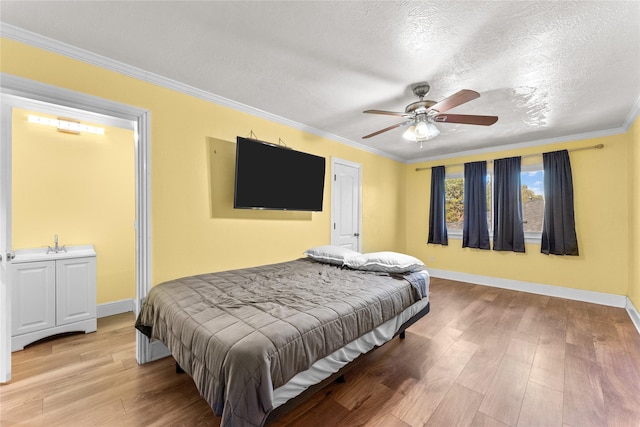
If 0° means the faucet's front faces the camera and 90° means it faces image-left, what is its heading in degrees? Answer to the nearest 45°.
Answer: approximately 0°

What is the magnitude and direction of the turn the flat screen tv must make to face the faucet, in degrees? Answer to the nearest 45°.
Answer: approximately 135° to its right

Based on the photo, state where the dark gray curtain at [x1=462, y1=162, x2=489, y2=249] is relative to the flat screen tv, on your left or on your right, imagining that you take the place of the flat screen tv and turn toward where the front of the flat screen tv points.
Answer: on your left

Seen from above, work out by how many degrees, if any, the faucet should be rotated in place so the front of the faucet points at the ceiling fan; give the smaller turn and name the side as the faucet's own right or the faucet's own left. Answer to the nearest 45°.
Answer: approximately 45° to the faucet's own left

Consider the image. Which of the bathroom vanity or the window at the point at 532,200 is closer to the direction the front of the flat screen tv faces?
the window

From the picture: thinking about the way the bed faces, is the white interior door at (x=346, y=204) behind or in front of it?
behind

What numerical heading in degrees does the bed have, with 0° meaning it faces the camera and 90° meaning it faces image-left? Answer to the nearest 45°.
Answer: approximately 45°

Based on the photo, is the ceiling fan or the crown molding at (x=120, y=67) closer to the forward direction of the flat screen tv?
the ceiling fan

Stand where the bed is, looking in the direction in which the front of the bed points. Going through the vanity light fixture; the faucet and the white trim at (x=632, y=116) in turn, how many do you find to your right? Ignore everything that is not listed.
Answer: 2

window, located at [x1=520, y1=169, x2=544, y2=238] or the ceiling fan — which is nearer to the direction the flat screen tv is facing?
the ceiling fan

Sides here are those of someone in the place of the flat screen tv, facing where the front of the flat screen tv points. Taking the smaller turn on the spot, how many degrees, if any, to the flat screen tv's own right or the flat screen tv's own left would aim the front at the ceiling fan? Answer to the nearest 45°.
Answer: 0° — it already faces it
